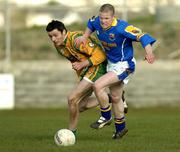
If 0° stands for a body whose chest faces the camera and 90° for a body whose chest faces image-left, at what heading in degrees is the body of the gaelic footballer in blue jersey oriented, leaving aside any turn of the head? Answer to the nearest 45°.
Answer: approximately 45°
